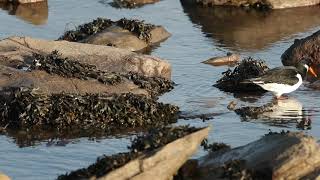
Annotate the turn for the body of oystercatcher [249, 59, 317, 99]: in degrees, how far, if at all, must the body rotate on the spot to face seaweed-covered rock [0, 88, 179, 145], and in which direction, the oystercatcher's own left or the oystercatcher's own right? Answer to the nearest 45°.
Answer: approximately 135° to the oystercatcher's own right

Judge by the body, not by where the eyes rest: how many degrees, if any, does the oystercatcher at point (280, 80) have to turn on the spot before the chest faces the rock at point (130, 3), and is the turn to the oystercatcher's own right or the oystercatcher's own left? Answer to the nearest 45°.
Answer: approximately 135° to the oystercatcher's own left

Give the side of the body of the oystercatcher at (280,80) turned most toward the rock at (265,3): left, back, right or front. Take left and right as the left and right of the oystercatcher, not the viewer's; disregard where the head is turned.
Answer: left

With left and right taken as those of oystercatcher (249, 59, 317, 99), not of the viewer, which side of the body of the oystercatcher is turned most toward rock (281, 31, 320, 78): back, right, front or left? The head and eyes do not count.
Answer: left

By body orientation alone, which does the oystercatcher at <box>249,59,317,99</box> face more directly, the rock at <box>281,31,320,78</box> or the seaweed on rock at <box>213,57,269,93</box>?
the rock

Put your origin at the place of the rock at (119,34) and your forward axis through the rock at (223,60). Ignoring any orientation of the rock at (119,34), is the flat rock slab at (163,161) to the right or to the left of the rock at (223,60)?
right

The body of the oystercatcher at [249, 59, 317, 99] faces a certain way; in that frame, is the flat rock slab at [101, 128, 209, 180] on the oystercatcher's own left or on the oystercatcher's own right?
on the oystercatcher's own right

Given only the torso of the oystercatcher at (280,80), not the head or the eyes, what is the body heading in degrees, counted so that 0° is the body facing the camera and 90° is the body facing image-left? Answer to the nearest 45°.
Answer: approximately 270°

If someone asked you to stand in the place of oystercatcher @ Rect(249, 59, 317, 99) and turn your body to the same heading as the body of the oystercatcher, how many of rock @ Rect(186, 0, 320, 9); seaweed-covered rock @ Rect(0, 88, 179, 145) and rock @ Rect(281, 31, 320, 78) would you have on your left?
2

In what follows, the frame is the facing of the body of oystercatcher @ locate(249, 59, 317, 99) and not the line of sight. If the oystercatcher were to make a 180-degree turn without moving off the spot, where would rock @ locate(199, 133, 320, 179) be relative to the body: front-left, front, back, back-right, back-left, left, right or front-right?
left
